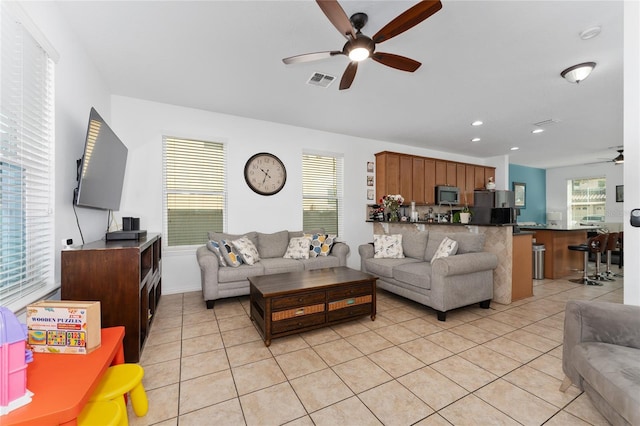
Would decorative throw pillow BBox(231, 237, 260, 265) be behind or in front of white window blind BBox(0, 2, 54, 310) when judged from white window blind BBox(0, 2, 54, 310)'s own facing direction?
in front

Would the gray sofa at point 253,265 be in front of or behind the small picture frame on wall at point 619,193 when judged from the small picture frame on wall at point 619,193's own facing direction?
in front

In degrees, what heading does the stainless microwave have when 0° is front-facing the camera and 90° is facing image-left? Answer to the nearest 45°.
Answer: approximately 315°

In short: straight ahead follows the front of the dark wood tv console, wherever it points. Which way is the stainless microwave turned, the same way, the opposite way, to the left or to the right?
to the right

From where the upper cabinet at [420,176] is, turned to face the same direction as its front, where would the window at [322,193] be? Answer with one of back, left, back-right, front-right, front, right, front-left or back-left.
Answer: right

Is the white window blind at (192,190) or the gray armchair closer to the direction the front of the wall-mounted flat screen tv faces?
the gray armchair

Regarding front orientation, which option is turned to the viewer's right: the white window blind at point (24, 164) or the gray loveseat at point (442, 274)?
the white window blind

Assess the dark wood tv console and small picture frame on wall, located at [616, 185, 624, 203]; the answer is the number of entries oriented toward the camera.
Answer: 1

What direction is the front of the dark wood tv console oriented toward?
to the viewer's right

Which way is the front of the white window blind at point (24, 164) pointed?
to the viewer's right

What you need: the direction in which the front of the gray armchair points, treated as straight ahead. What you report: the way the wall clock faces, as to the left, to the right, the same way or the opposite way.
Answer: to the left
